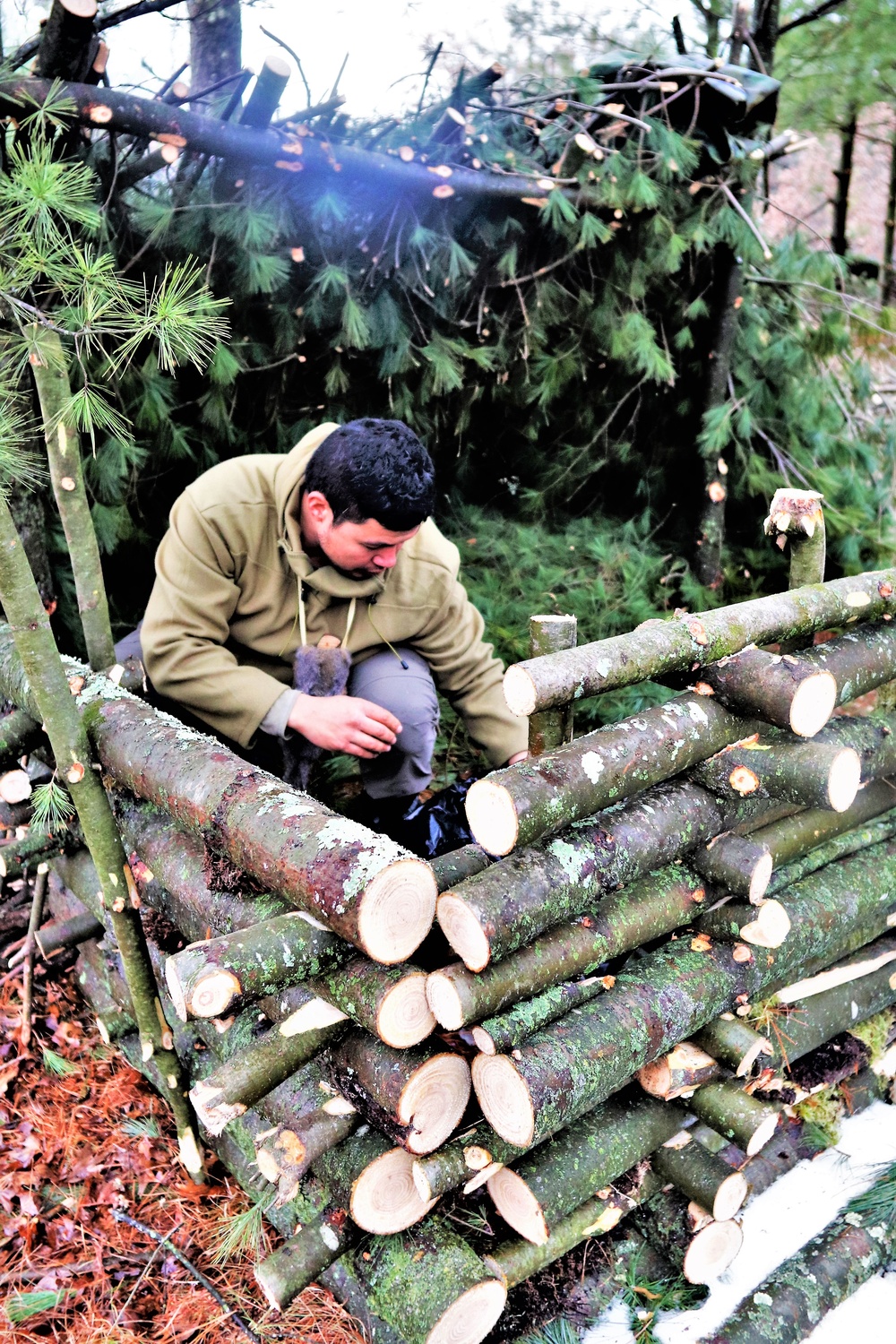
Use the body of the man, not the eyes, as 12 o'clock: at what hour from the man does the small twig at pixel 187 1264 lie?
The small twig is roughly at 2 o'clock from the man.

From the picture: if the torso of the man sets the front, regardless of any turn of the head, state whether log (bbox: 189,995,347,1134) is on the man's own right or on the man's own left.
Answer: on the man's own right

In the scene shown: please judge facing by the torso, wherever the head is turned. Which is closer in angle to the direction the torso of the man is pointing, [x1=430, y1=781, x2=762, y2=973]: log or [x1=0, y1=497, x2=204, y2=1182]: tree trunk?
the log

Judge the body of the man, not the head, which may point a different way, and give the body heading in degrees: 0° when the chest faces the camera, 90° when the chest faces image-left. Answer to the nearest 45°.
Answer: approximately 315°

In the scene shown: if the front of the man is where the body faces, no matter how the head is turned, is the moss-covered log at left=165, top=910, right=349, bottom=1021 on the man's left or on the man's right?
on the man's right

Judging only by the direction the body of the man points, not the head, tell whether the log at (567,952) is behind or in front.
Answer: in front

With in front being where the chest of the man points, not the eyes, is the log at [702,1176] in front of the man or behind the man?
in front

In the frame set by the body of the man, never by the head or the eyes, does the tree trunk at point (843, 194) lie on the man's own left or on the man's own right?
on the man's own left

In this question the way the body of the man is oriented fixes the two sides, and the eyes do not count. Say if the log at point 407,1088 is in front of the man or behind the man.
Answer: in front
